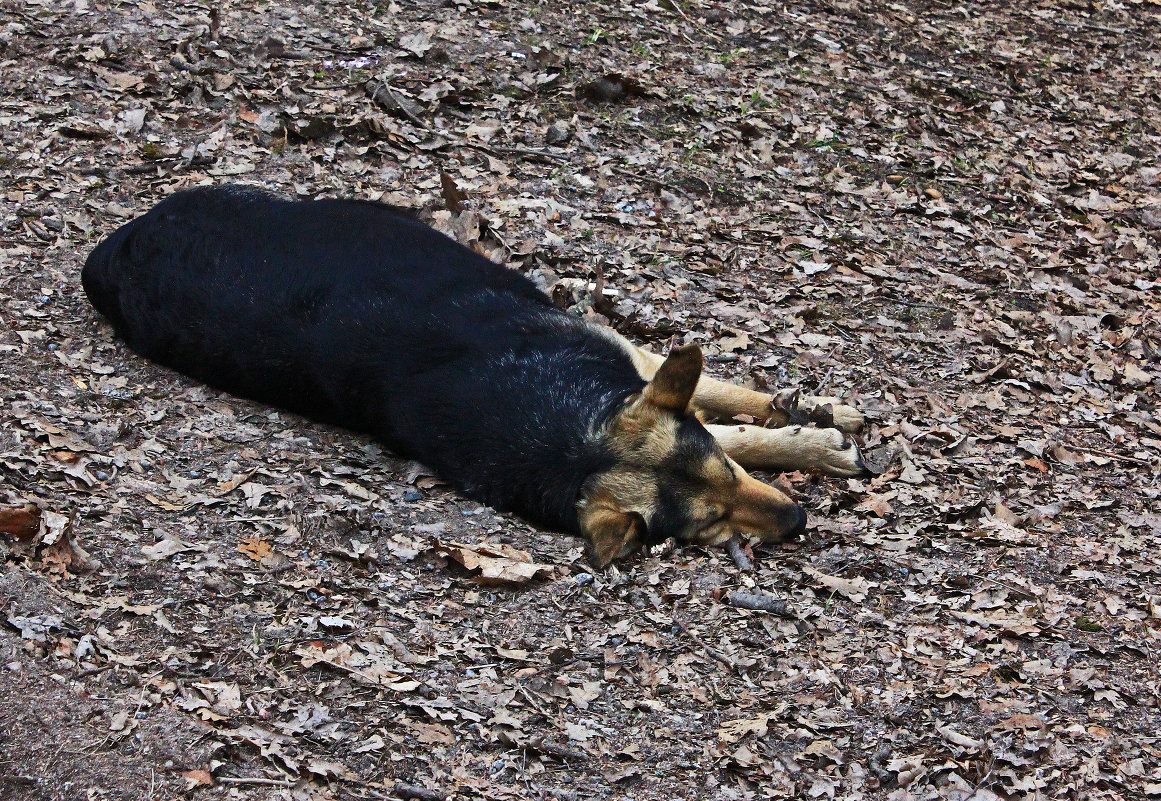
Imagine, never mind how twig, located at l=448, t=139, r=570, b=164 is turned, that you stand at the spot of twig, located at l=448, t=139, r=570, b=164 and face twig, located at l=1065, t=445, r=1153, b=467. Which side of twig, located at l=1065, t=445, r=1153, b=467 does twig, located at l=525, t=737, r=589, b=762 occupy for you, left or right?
right

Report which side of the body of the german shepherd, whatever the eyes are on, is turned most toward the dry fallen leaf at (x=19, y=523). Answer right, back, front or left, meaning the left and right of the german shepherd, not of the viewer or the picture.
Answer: right

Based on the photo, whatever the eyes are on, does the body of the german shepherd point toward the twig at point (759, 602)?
yes

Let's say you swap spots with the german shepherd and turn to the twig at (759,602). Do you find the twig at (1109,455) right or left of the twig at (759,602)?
left

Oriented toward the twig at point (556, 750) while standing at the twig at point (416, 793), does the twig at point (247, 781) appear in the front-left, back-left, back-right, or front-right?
back-left

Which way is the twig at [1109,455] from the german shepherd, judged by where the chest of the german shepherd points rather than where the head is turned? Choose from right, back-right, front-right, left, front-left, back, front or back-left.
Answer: front-left

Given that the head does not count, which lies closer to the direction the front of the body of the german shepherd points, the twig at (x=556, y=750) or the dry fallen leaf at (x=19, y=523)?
the twig

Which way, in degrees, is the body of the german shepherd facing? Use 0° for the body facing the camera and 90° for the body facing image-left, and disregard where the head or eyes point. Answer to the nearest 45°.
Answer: approximately 315°

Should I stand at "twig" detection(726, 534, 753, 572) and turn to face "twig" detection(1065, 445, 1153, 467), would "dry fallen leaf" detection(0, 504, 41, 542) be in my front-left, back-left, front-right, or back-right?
back-left

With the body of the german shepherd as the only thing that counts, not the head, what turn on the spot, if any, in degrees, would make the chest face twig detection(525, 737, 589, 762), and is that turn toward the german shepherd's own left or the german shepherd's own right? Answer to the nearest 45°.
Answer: approximately 45° to the german shepherd's own right

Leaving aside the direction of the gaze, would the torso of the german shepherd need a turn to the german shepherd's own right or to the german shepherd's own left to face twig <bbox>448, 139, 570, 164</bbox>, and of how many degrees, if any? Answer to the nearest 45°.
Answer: approximately 135° to the german shepherd's own left
